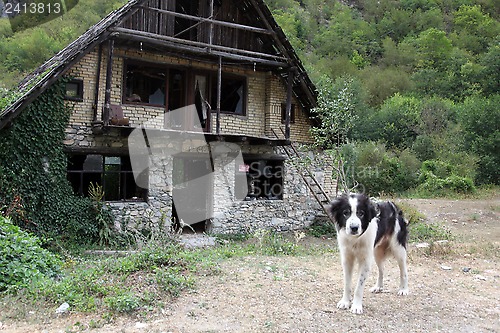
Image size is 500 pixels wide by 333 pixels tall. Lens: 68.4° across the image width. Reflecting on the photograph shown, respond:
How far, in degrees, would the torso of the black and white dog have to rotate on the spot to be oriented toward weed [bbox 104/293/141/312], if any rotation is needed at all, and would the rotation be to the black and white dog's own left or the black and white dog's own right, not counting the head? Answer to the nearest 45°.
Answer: approximately 45° to the black and white dog's own right

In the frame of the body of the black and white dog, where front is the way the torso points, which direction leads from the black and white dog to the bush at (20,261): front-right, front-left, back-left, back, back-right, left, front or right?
front-right

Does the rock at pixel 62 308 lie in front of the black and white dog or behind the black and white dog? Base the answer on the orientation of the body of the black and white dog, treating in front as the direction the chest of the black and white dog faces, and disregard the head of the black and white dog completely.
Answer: in front

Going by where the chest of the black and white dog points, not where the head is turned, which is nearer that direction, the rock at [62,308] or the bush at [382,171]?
the rock

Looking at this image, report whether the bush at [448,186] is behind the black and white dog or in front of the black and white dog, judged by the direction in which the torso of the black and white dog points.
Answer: behind

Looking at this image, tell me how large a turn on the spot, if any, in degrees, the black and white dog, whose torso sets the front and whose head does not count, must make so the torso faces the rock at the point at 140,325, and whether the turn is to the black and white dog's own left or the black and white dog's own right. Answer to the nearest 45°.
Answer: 0° — it already faces it

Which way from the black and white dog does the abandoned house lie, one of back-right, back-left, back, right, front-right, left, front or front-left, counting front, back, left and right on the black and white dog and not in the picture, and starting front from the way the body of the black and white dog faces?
right

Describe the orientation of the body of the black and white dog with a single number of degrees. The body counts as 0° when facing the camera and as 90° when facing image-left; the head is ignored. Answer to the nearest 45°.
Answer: approximately 45°

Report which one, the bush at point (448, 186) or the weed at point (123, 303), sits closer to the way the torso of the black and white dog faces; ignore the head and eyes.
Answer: the weed

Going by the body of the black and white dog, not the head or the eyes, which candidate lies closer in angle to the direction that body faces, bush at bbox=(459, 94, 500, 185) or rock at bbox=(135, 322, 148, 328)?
the rock

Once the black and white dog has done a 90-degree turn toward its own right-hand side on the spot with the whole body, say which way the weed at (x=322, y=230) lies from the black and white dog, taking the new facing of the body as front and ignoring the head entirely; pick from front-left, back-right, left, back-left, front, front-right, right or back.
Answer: front-right

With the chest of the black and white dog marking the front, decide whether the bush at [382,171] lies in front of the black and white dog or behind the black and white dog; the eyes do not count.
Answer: behind
